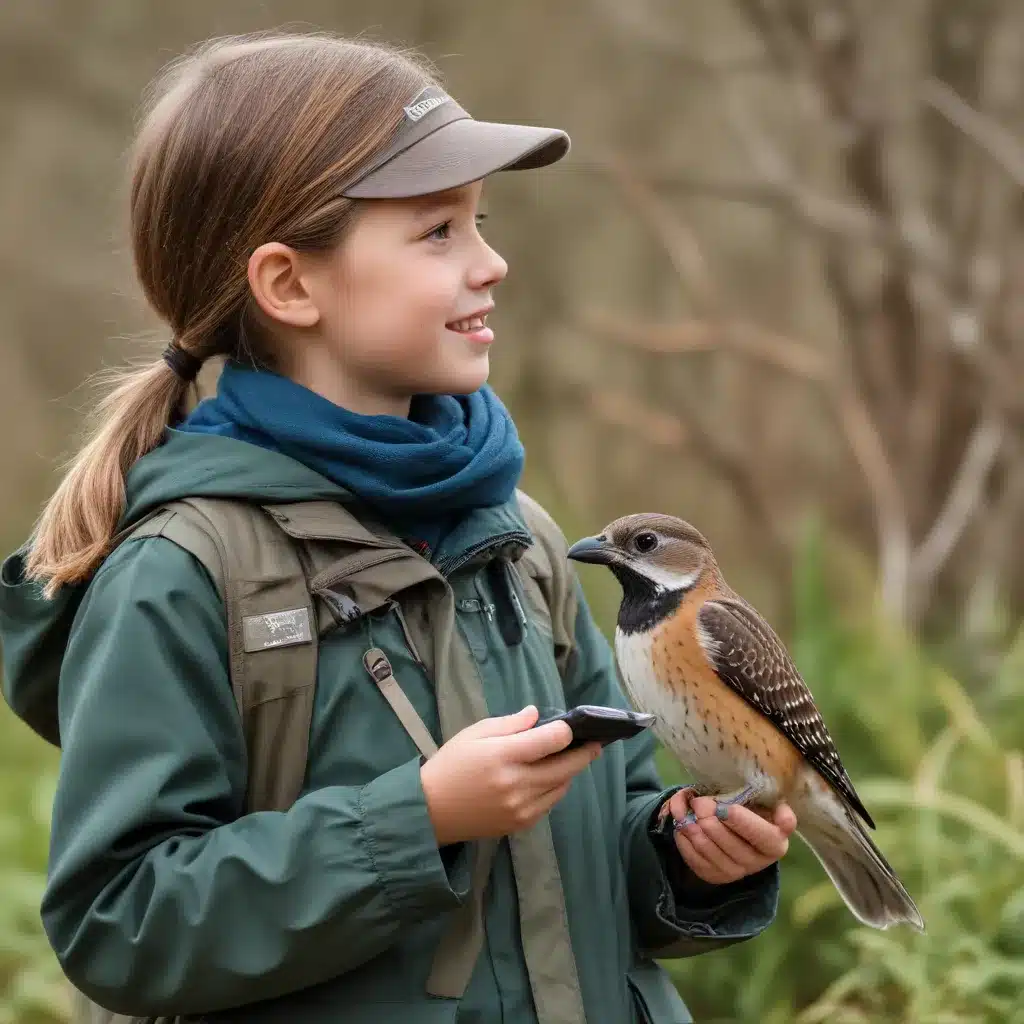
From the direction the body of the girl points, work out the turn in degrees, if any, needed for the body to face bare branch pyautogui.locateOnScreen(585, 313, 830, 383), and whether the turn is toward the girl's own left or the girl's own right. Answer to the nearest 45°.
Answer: approximately 135° to the girl's own left

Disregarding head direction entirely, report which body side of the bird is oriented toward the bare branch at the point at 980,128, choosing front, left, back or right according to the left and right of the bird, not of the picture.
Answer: right

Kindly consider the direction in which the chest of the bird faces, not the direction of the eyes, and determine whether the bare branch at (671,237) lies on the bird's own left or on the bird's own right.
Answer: on the bird's own right

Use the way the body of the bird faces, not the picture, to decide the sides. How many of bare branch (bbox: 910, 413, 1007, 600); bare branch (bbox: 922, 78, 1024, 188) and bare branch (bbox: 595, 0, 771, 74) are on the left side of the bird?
0

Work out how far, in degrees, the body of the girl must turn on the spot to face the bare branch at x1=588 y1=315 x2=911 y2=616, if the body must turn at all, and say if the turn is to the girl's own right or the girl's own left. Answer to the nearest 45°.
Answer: approximately 90° to the girl's own left

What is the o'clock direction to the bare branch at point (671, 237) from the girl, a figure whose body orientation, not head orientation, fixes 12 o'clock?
The bare branch is roughly at 8 o'clock from the girl.

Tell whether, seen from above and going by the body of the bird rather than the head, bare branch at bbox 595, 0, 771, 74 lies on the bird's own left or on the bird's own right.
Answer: on the bird's own right

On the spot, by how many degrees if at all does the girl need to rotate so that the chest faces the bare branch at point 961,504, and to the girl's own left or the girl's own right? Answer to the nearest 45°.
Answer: approximately 90° to the girl's own left

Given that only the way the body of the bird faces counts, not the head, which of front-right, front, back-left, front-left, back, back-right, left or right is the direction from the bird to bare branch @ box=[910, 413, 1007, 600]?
right

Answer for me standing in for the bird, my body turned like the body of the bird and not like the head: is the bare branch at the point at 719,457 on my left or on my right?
on my right

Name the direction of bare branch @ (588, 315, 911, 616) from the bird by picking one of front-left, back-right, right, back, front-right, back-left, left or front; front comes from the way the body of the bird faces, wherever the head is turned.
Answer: right

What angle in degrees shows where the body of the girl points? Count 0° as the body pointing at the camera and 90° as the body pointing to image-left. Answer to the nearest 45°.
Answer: approximately 315°

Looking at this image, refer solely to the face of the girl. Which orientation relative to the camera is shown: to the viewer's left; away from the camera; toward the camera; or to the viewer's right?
to the viewer's right

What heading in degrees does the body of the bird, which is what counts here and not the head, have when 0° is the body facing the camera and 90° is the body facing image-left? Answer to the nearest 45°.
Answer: approximately 90°

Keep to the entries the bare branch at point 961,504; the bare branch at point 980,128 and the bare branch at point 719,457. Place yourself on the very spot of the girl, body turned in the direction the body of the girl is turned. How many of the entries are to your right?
0
